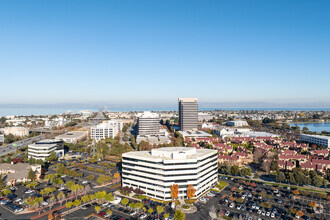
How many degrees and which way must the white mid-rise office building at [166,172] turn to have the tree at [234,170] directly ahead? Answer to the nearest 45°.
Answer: approximately 135° to its left

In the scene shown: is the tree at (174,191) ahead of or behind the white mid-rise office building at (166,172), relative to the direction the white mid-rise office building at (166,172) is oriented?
ahead

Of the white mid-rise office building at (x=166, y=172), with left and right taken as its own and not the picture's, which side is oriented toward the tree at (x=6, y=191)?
right

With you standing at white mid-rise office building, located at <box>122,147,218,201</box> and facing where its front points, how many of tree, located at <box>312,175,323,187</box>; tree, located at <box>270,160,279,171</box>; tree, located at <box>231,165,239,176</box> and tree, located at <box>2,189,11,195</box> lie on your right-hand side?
1

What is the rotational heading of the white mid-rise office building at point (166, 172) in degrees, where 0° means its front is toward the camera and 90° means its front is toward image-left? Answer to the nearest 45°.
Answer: approximately 0°

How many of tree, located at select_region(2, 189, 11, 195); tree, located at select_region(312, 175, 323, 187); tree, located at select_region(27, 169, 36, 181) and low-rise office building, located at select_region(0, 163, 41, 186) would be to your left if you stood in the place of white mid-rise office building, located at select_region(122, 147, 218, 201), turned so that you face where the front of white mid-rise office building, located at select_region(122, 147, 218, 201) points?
1

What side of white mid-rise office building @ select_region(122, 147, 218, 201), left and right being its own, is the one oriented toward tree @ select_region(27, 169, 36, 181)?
right

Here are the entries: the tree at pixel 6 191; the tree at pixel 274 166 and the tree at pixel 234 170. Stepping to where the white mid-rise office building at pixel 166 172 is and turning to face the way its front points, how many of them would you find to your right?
1

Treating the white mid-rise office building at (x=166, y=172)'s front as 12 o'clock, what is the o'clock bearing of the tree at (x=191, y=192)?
The tree is roughly at 10 o'clock from the white mid-rise office building.

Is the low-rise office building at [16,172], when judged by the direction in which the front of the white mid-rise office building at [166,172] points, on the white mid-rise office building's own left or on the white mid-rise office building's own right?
on the white mid-rise office building's own right

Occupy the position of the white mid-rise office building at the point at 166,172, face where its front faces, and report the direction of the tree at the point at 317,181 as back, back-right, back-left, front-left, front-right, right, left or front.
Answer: left

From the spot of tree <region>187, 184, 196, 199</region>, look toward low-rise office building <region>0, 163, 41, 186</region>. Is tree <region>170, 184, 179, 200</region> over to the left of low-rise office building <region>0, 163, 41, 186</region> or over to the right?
left
